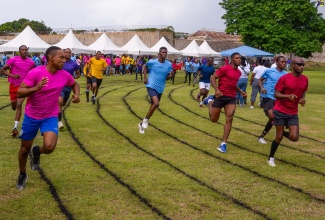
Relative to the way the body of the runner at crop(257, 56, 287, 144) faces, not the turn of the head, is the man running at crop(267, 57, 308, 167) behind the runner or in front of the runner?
in front

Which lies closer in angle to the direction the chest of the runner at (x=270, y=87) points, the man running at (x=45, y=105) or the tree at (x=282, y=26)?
the man running

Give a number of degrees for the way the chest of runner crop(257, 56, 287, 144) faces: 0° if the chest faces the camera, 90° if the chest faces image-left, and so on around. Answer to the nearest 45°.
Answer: approximately 315°

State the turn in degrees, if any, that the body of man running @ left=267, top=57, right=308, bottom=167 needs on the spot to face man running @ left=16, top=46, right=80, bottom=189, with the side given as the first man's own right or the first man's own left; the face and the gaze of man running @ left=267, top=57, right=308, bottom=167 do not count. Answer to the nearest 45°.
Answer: approximately 90° to the first man's own right

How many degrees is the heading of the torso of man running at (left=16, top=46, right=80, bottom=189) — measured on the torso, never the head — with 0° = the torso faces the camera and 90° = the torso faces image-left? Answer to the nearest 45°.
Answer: approximately 315°

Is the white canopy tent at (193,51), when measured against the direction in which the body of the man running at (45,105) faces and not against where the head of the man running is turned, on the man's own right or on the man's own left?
on the man's own left
